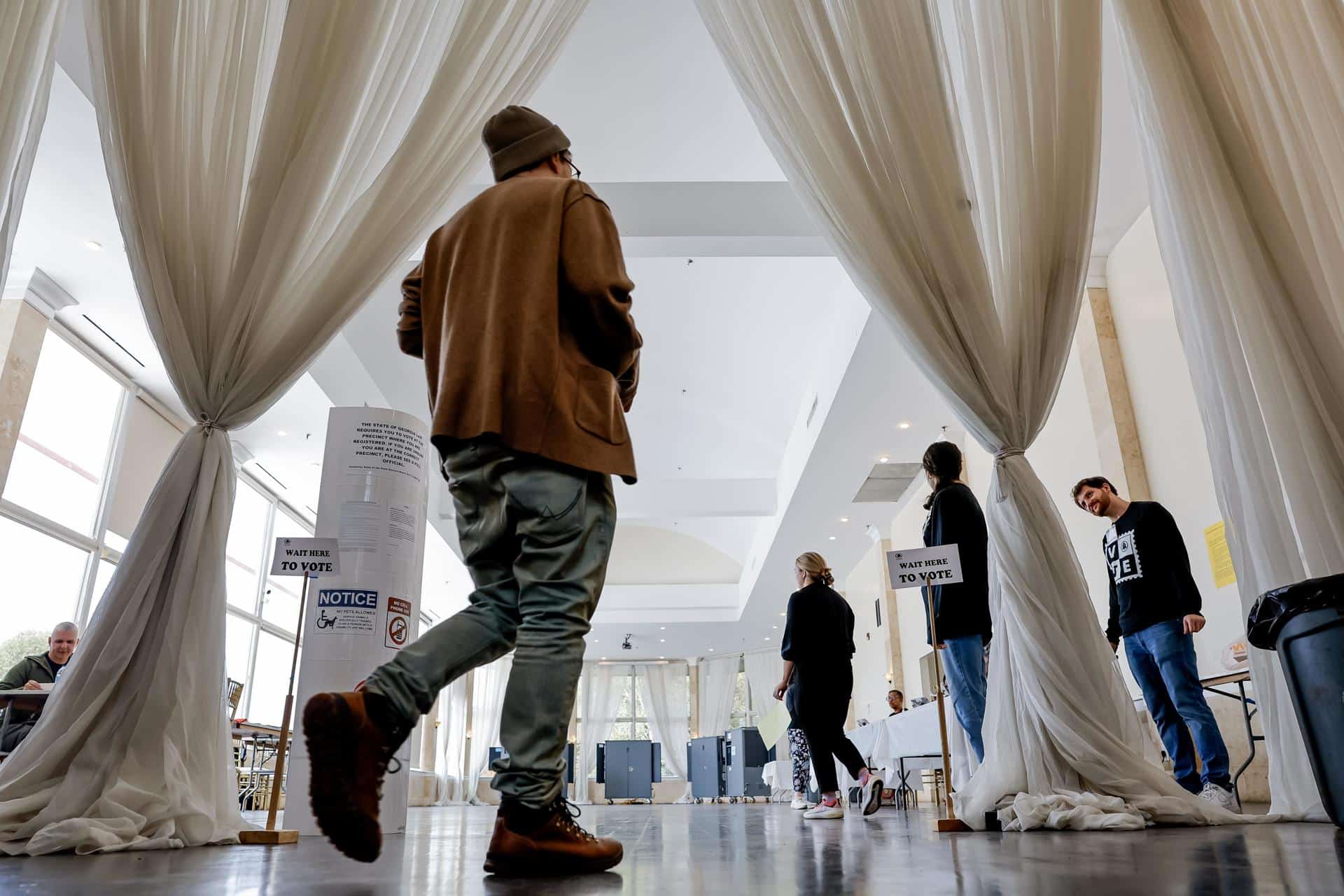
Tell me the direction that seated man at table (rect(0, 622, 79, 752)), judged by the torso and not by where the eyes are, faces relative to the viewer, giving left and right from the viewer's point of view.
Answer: facing the viewer and to the right of the viewer

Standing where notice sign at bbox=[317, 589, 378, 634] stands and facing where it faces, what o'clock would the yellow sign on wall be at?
The yellow sign on wall is roughly at 9 o'clock from the notice sign.

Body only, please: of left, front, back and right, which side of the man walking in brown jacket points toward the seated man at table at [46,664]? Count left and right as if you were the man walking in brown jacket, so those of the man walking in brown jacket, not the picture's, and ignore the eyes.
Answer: left

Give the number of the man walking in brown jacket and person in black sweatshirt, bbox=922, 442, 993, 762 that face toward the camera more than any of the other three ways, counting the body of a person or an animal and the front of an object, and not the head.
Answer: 0

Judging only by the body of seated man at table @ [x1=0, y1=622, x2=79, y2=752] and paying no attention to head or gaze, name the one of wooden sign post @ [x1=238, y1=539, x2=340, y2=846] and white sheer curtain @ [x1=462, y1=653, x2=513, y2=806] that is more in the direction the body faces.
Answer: the wooden sign post

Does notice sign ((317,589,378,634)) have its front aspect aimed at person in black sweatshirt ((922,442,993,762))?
no

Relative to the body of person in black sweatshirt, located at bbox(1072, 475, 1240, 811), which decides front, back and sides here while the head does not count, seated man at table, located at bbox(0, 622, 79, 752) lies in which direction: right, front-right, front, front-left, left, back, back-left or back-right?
front-right

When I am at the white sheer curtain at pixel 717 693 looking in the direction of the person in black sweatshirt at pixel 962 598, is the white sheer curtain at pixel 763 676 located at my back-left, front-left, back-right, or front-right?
front-left

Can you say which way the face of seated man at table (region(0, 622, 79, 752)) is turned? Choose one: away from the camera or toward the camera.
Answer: toward the camera

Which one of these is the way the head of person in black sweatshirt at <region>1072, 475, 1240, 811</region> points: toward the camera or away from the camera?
toward the camera

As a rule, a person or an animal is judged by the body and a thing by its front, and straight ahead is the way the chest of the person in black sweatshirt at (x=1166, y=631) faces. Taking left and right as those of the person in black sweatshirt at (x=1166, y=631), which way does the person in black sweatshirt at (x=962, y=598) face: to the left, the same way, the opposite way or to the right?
to the right

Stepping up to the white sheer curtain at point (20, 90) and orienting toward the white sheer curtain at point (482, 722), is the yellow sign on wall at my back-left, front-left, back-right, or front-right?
front-right

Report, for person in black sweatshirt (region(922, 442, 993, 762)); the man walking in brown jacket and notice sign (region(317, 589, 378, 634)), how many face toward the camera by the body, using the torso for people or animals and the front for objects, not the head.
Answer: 1

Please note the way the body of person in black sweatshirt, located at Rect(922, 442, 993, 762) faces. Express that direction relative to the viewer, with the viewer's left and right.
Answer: facing away from the viewer and to the left of the viewer

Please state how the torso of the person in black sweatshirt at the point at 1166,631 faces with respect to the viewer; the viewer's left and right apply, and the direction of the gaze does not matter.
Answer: facing the viewer and to the left of the viewer

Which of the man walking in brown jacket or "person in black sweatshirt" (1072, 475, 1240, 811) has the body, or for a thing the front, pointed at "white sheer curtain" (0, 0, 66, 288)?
the person in black sweatshirt

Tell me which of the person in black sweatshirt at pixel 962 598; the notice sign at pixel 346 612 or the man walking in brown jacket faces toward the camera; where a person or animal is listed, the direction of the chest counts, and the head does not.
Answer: the notice sign

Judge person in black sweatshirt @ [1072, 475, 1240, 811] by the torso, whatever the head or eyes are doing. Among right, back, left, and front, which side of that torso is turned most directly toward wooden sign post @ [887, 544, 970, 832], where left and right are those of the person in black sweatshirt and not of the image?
front

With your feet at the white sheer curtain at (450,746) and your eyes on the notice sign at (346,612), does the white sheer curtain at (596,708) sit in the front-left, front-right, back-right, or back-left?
back-left

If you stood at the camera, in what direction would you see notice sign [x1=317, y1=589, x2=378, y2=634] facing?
facing the viewer

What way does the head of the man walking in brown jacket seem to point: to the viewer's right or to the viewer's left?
to the viewer's right
